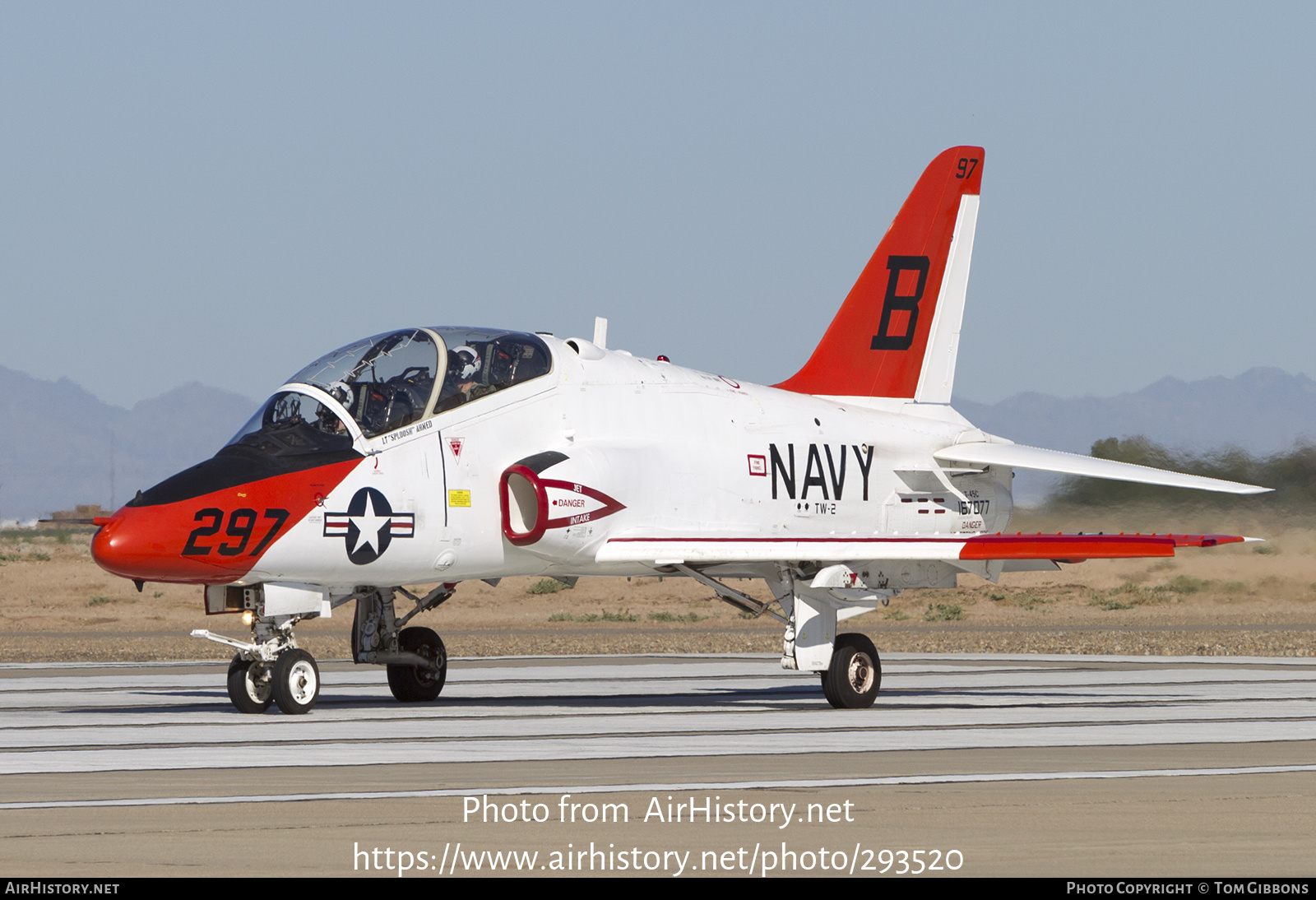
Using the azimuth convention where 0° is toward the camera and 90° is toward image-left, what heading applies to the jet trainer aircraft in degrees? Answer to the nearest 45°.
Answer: approximately 45°
